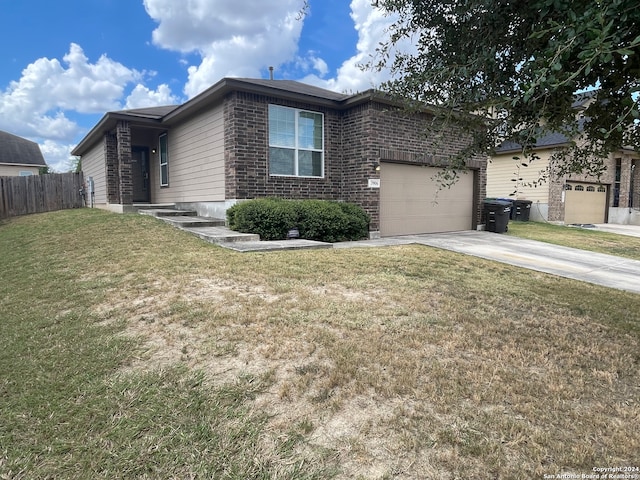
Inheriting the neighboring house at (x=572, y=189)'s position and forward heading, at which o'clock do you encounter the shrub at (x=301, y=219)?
The shrub is roughly at 2 o'clock from the neighboring house.

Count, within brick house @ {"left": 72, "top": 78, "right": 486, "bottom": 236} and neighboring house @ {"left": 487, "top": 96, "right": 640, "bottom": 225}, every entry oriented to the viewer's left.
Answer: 0

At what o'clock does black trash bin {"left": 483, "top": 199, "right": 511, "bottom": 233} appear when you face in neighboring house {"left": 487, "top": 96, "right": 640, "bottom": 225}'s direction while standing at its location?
The black trash bin is roughly at 2 o'clock from the neighboring house.

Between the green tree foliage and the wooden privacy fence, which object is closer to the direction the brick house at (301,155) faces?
the green tree foliage

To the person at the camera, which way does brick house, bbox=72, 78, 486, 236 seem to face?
facing the viewer and to the right of the viewer

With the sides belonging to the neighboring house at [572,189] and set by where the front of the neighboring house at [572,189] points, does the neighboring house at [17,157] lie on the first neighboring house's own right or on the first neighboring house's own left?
on the first neighboring house's own right

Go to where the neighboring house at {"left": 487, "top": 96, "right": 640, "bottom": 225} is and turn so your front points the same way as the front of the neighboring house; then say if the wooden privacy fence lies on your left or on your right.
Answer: on your right

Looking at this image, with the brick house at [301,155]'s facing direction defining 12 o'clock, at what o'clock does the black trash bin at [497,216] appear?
The black trash bin is roughly at 10 o'clock from the brick house.
